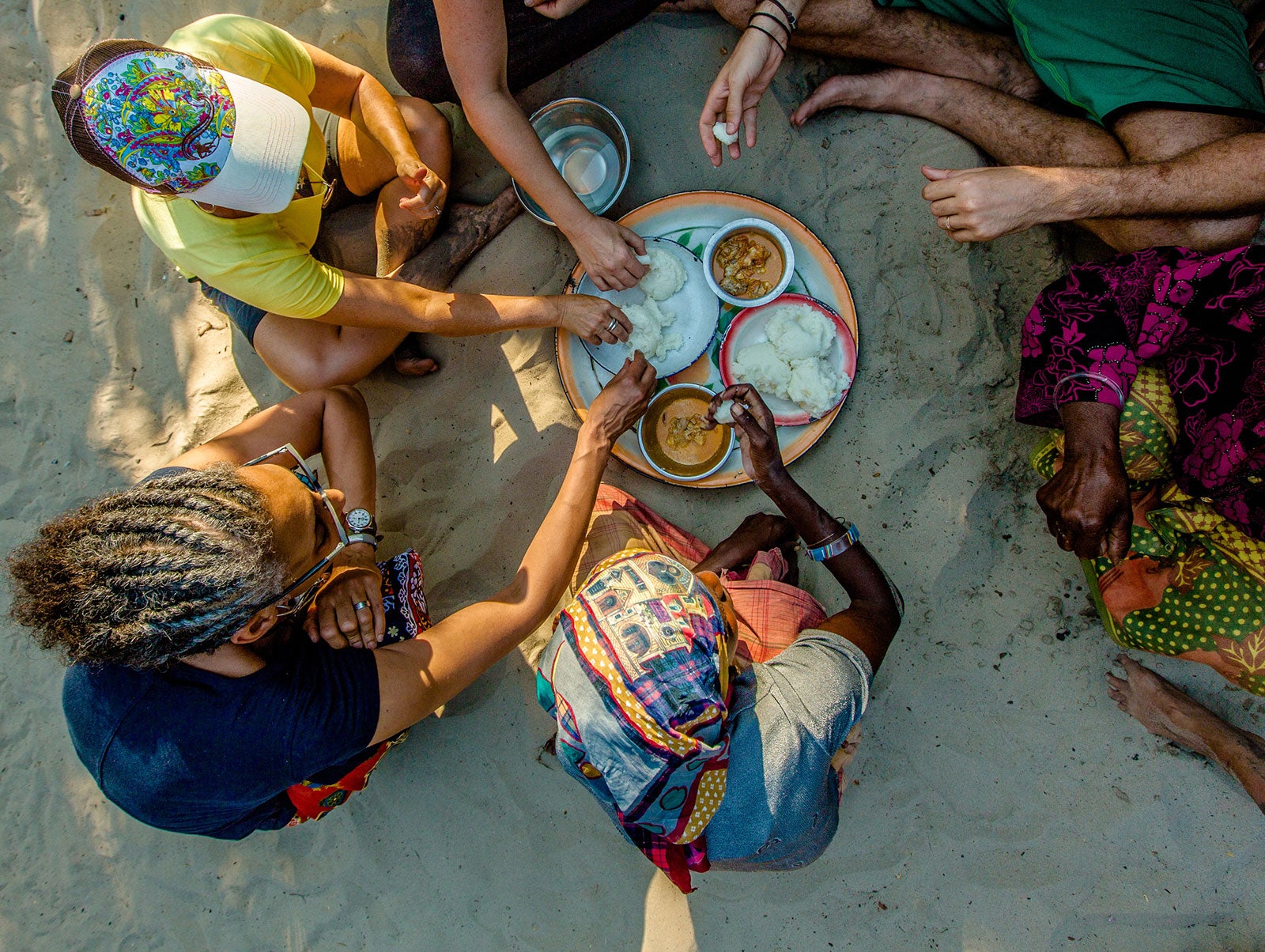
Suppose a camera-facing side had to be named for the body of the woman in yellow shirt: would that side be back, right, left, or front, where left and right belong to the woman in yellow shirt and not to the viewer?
right

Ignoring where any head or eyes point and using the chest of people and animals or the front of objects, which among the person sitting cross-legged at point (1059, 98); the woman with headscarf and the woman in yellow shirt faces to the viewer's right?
the woman in yellow shirt

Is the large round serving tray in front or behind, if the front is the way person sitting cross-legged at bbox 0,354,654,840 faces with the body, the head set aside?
in front

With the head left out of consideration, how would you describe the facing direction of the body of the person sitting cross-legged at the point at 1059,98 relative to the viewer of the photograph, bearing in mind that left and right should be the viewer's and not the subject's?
facing the viewer and to the left of the viewer

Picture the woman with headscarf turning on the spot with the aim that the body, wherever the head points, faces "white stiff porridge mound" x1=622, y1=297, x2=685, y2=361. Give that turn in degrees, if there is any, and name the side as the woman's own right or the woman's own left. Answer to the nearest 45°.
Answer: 0° — they already face it

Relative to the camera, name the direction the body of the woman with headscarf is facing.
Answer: away from the camera

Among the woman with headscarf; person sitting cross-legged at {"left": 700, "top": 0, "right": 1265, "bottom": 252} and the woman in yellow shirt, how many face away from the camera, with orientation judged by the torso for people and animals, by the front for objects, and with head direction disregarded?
1

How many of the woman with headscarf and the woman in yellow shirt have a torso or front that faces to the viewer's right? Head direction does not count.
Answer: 1

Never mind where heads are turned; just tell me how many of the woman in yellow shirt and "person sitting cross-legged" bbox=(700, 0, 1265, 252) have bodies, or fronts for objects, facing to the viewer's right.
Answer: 1

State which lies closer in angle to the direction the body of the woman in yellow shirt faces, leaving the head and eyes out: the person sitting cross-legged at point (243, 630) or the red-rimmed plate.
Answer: the red-rimmed plate

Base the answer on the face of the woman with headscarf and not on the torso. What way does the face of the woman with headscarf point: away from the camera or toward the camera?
away from the camera

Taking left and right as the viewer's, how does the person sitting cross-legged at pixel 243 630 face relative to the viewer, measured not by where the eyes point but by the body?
facing away from the viewer and to the right of the viewer

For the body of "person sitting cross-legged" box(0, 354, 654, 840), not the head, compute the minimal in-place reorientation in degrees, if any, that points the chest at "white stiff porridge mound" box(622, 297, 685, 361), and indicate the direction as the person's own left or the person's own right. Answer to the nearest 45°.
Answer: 0° — they already face it
